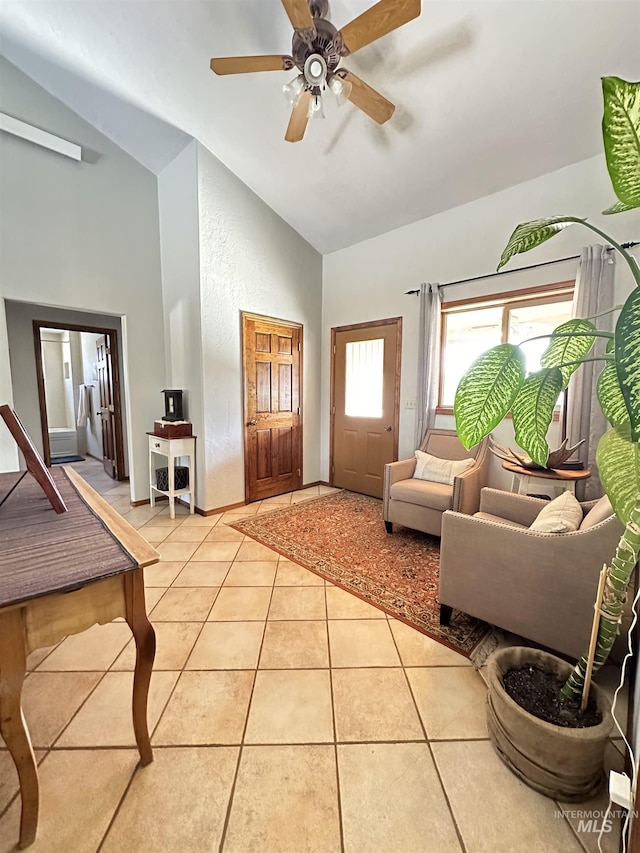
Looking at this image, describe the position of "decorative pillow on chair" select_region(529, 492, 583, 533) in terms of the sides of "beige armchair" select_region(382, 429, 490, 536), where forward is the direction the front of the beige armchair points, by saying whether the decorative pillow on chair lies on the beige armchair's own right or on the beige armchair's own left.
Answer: on the beige armchair's own left

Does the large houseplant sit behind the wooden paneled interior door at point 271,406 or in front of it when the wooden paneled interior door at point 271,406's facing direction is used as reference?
in front

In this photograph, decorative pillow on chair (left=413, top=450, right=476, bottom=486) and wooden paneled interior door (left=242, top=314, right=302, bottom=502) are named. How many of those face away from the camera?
0

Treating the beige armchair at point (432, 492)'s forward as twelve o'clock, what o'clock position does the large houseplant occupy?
The large houseplant is roughly at 10 o'clock from the beige armchair.

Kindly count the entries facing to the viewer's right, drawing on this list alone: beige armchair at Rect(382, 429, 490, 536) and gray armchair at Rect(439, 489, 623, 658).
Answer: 0

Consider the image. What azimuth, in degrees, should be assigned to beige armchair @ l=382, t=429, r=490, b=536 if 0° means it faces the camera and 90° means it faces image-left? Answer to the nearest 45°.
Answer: approximately 45°

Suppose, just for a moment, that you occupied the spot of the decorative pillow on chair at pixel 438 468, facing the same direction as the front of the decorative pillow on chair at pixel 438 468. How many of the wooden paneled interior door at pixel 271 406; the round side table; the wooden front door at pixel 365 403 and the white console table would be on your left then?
1

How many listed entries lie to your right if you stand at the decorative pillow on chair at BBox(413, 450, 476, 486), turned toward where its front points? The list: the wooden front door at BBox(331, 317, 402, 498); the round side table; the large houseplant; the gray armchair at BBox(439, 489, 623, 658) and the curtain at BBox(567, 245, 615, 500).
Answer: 1

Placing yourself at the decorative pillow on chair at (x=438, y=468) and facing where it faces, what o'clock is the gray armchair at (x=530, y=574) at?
The gray armchair is roughly at 10 o'clock from the decorative pillow on chair.

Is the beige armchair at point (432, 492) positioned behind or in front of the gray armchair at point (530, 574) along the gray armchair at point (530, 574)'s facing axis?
in front

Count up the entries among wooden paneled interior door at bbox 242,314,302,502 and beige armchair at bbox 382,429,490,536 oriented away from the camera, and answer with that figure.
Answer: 0

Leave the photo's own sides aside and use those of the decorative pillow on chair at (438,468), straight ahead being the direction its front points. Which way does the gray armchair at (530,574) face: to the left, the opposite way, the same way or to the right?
to the right

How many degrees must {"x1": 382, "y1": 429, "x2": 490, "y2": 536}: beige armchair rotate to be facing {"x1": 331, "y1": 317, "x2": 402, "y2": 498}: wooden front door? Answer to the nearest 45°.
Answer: approximately 90° to its right

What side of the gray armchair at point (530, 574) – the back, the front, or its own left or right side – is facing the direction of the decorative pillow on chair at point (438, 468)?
front
